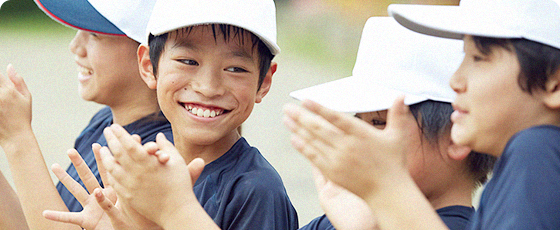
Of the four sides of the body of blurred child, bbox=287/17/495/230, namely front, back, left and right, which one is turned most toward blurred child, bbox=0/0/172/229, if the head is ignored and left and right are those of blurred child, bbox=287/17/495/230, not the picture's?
front

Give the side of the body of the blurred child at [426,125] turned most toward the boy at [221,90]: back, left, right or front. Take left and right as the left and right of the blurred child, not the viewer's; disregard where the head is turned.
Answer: front

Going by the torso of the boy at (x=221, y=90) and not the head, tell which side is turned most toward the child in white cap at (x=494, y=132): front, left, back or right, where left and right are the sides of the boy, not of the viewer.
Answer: left

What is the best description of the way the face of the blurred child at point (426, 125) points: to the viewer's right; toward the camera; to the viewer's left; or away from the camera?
to the viewer's left

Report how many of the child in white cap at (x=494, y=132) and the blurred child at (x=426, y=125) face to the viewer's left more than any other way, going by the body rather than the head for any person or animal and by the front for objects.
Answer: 2

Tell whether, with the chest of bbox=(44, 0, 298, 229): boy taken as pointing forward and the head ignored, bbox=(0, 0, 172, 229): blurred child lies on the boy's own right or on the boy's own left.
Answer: on the boy's own right

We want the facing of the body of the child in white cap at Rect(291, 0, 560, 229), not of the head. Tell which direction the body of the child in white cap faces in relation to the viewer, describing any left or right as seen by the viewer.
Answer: facing to the left of the viewer

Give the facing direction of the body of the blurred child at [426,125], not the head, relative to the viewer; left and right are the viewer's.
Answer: facing to the left of the viewer

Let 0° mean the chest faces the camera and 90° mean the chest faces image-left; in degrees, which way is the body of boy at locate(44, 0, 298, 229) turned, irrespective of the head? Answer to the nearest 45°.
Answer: approximately 45°

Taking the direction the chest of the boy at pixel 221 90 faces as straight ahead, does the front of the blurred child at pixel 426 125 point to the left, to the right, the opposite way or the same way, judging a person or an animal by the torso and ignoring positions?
to the right

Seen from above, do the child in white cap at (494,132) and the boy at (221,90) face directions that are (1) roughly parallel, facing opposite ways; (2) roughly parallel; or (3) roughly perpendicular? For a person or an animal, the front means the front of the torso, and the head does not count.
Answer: roughly perpendicular

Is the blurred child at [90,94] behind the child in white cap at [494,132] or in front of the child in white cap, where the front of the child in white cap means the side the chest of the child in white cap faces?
in front
